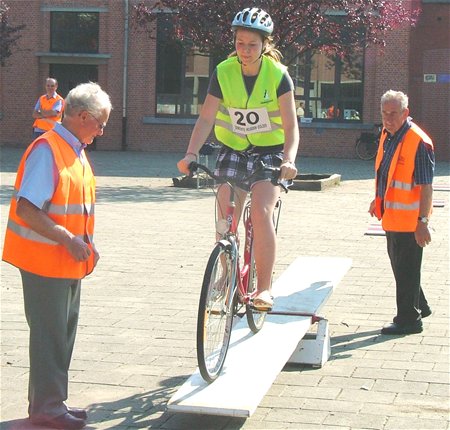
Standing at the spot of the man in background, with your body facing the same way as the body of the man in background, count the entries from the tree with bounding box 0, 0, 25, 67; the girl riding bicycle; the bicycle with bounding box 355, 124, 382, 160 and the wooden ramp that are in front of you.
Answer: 2

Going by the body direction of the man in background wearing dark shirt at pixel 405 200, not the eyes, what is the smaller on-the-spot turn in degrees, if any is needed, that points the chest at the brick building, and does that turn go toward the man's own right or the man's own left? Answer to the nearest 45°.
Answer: approximately 135° to the man's own right

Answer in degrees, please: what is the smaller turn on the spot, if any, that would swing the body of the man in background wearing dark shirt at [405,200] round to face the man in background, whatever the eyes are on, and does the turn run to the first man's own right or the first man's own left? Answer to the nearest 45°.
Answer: approximately 90° to the first man's own right

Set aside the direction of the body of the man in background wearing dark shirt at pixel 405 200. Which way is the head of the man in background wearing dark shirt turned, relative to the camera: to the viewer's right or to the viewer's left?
to the viewer's left

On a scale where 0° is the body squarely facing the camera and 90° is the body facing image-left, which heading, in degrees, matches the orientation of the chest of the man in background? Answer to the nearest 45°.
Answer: approximately 0°

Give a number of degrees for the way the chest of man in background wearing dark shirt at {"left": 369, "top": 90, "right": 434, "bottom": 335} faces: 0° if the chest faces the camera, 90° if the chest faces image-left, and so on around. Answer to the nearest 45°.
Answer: approximately 45°

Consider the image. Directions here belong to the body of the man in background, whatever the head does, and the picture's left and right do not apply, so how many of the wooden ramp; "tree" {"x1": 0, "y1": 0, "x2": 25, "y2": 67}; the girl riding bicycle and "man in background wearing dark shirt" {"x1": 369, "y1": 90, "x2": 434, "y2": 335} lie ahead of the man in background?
3

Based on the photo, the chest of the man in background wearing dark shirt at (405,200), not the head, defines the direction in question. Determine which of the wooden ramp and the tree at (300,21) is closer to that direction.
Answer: the wooden ramp
